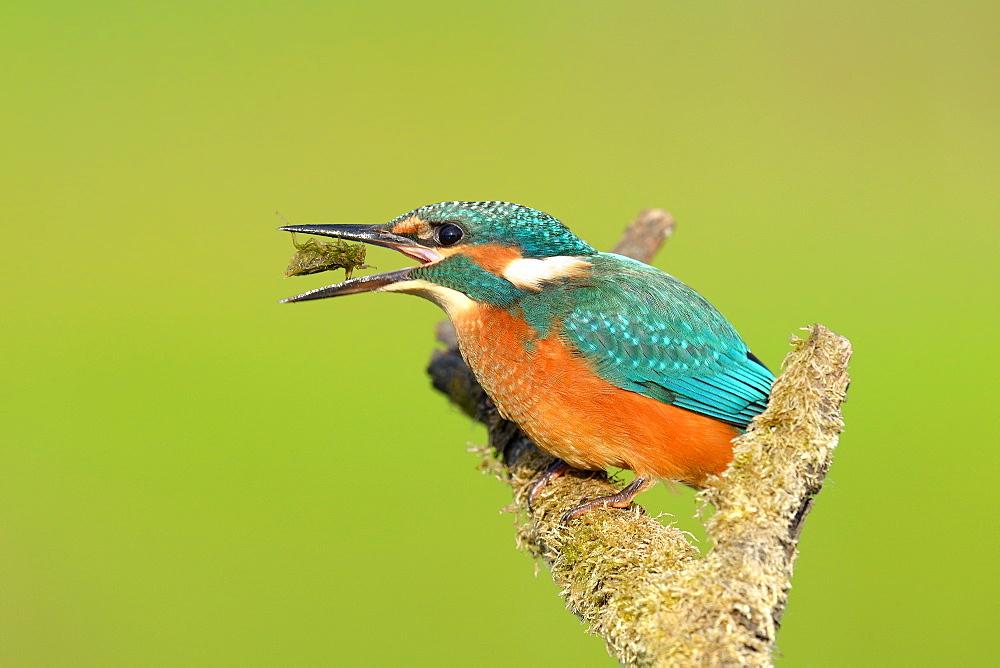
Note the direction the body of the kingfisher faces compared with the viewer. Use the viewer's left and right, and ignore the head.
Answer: facing to the left of the viewer
